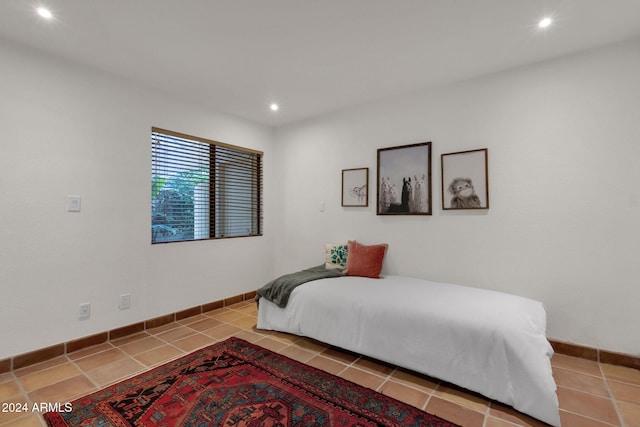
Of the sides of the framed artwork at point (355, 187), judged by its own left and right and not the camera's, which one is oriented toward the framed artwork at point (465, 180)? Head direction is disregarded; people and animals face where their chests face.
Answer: left

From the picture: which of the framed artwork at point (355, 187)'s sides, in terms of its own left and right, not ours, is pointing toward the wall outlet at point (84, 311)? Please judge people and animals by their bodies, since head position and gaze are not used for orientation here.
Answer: front

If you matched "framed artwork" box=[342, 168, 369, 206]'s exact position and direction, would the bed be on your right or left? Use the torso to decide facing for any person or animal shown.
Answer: on your left

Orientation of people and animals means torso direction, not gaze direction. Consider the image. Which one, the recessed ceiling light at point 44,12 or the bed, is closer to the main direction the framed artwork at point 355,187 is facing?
the recessed ceiling light

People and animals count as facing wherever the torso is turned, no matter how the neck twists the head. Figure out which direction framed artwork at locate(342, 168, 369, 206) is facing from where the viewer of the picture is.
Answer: facing the viewer and to the left of the viewer

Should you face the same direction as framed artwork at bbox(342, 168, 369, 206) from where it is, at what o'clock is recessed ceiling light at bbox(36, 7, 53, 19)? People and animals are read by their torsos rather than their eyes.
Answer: The recessed ceiling light is roughly at 12 o'clock from the framed artwork.

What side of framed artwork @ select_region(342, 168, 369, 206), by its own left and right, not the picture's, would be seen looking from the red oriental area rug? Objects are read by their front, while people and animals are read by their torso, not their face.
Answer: front

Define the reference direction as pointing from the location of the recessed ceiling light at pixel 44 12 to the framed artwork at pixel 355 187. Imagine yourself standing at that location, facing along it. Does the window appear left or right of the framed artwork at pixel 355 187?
left

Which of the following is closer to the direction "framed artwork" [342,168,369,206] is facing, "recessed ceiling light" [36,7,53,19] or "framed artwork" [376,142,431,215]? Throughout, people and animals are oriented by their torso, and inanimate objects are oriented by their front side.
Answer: the recessed ceiling light

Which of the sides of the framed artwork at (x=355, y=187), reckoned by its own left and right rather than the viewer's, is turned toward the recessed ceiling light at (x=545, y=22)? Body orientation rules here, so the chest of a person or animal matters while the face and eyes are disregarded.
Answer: left
